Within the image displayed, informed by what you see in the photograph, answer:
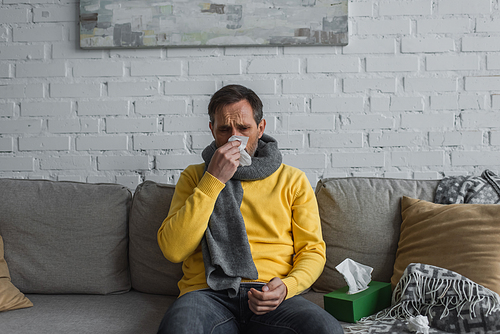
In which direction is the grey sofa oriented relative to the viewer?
toward the camera

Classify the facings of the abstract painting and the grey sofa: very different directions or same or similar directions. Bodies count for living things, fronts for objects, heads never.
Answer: same or similar directions

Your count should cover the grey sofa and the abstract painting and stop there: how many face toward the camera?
2

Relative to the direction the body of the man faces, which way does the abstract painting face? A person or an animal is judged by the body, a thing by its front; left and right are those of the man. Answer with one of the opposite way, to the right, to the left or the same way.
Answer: the same way

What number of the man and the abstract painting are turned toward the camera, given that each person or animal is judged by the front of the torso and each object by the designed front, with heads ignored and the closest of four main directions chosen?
2

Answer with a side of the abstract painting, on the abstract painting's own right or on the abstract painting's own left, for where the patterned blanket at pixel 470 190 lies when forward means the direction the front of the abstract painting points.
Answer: on the abstract painting's own left

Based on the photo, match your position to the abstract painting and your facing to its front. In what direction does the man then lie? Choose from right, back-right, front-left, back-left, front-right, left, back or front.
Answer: front

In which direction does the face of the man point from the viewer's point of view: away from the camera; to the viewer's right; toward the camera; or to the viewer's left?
toward the camera

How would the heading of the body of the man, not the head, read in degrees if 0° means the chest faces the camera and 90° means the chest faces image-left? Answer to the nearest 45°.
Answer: approximately 0°
